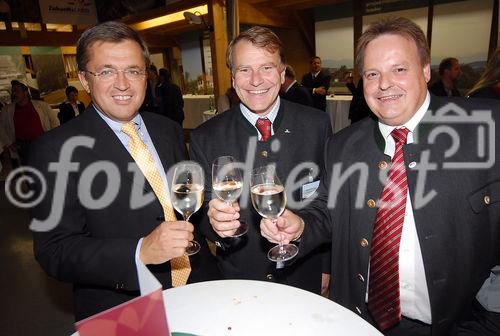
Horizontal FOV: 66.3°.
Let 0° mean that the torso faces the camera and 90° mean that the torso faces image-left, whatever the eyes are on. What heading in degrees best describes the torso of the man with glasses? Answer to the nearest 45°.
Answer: approximately 315°

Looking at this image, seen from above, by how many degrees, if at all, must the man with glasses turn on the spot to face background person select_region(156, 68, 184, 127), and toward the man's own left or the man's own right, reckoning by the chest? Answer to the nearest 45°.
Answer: approximately 135° to the man's own left

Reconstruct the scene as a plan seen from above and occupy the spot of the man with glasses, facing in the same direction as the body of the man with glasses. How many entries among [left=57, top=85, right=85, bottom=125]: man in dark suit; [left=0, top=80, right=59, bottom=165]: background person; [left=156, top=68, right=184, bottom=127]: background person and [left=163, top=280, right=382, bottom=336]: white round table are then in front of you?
1

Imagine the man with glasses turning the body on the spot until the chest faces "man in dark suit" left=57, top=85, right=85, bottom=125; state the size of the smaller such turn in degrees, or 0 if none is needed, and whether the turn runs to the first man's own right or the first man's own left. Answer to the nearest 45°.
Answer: approximately 135° to the first man's own left

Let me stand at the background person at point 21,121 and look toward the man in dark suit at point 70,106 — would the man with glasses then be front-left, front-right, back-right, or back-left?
back-right

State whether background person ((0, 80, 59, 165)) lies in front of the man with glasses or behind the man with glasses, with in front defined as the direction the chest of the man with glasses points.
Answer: behind

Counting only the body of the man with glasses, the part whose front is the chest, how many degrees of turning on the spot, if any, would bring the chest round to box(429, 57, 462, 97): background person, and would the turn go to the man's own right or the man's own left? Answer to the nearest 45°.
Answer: approximately 90° to the man's own left

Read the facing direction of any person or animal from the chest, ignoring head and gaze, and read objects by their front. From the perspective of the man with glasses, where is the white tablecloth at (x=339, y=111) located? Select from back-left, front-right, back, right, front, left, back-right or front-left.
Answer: left

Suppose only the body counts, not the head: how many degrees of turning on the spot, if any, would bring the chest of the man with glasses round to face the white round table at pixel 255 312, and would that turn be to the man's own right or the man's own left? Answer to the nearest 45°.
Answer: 0° — they already face it
